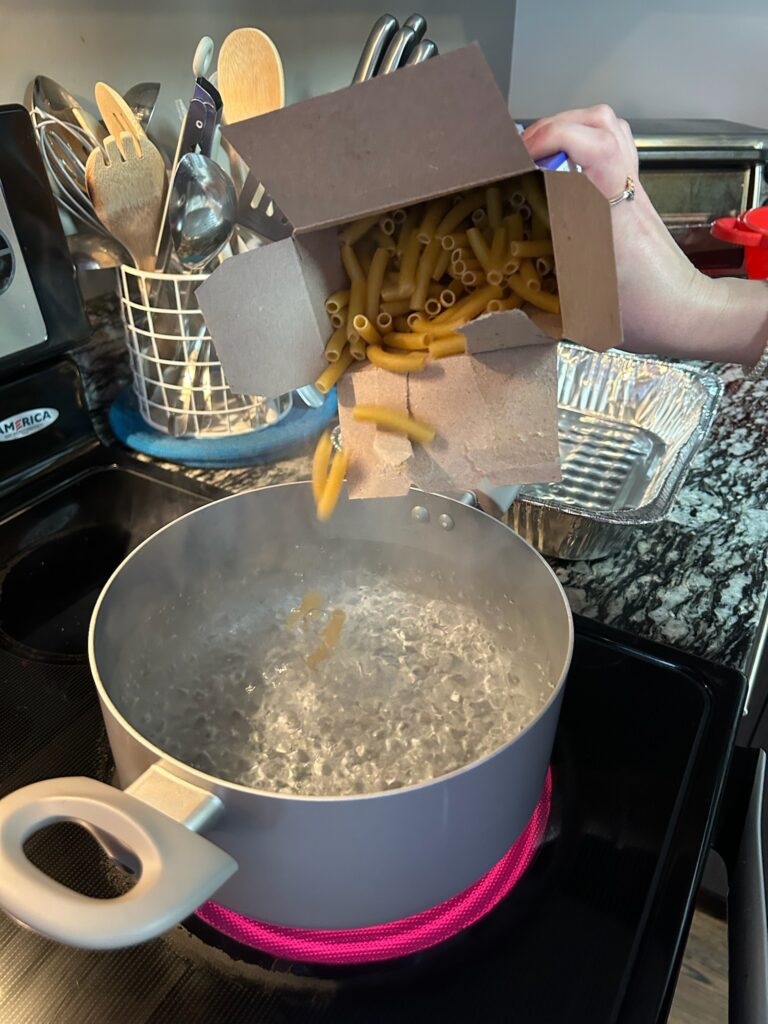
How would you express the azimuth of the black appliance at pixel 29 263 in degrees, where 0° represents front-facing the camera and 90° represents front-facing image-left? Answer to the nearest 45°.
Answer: approximately 315°

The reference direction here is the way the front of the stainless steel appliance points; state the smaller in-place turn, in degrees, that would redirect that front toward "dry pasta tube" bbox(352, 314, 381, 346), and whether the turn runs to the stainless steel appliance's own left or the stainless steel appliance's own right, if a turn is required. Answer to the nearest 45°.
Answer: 0° — it already faces it

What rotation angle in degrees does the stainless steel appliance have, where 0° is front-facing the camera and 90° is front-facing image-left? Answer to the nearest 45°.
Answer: approximately 0°
